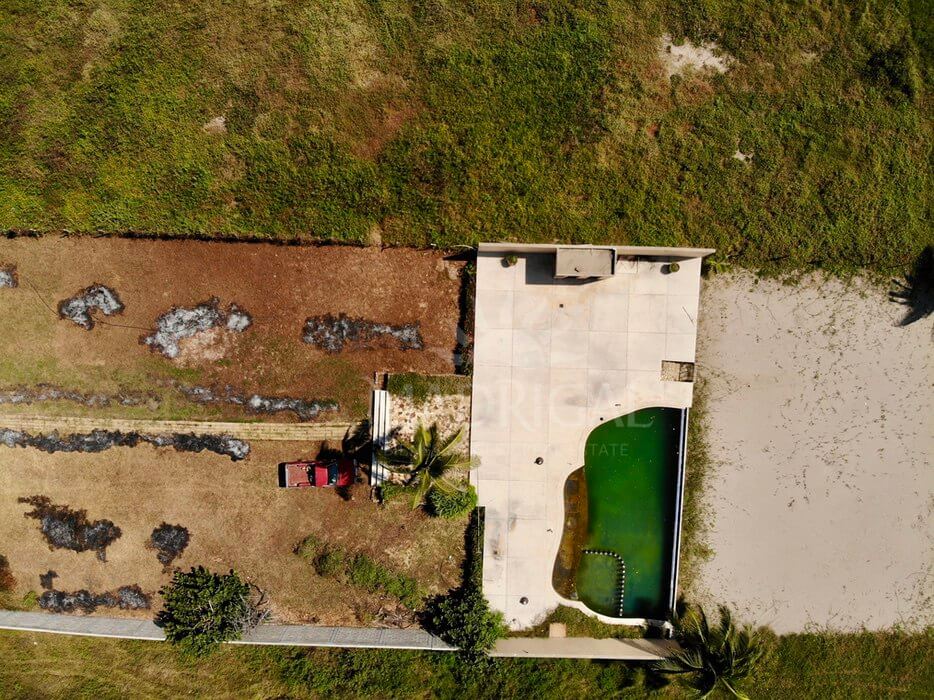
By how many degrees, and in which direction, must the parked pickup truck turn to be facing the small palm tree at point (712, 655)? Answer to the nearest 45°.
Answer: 0° — it already faces it

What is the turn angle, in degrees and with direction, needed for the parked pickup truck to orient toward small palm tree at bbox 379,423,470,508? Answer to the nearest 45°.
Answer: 0° — it already faces it

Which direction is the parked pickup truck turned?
to the viewer's right
